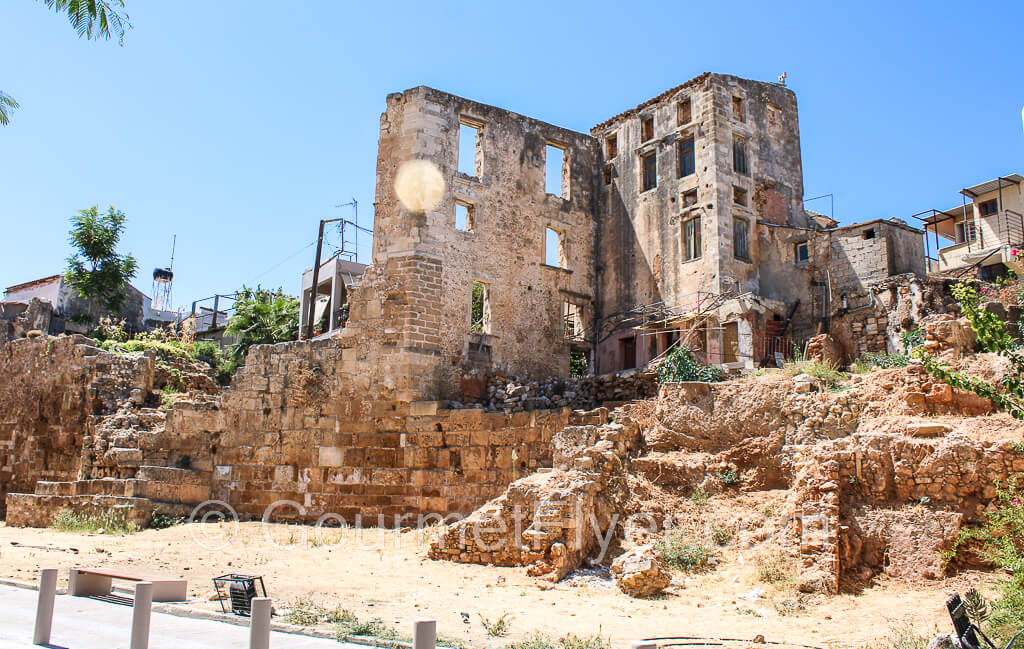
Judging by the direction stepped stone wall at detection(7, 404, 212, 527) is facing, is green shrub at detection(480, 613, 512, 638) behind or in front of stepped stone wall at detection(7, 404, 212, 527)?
in front

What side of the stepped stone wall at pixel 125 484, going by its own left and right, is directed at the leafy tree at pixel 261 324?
back

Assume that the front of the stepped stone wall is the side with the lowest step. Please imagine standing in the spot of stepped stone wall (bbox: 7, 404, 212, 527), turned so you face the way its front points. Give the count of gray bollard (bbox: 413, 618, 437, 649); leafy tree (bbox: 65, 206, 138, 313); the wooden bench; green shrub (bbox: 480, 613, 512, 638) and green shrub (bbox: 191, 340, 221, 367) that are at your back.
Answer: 2

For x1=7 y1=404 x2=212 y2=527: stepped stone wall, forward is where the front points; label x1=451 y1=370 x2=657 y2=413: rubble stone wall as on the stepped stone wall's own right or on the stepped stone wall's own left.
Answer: on the stepped stone wall's own left

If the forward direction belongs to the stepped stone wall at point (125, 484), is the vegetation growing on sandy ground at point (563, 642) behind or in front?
in front

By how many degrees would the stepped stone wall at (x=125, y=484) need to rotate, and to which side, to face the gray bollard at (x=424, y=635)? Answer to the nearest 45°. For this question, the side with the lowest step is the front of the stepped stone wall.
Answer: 0° — it already faces it

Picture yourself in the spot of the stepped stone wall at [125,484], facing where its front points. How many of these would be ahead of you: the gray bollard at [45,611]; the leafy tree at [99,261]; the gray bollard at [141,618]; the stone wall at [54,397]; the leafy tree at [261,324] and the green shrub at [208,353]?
2

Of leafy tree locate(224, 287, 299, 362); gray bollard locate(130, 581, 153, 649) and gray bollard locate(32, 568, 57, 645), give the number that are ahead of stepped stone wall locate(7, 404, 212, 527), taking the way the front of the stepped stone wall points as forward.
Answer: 2

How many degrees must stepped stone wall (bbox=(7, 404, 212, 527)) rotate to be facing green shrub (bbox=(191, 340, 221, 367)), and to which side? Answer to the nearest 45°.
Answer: approximately 180°

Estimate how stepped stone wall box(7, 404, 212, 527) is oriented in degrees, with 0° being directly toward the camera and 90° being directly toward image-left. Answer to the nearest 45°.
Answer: approximately 0°

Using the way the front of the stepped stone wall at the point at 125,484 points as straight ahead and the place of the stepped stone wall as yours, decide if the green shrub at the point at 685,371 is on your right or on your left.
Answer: on your left

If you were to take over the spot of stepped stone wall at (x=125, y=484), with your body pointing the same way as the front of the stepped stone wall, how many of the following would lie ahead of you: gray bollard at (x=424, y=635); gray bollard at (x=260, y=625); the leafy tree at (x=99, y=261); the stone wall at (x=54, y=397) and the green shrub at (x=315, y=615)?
3

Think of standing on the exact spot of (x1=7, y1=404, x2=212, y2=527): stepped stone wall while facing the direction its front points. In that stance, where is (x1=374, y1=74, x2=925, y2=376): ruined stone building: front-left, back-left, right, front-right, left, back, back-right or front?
left

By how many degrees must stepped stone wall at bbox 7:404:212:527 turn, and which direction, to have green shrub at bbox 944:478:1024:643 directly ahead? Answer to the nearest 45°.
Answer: approximately 45° to its left

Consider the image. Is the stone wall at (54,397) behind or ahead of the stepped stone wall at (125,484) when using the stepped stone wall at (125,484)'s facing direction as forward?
behind
